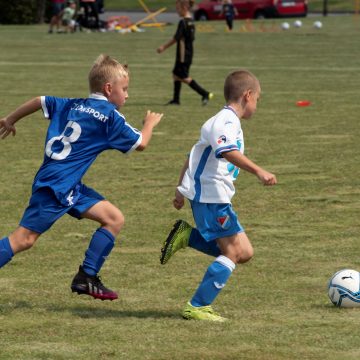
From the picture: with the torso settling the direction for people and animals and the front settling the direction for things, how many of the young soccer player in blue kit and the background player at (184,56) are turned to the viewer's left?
1

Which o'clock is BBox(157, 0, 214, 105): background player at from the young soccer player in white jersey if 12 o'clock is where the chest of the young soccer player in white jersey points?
The background player is roughly at 9 o'clock from the young soccer player in white jersey.

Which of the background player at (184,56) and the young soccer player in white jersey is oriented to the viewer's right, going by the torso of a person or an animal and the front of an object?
the young soccer player in white jersey

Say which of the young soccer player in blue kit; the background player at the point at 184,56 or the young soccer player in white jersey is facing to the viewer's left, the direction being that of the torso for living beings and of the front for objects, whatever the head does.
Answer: the background player

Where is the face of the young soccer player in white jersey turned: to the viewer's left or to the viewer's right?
to the viewer's right

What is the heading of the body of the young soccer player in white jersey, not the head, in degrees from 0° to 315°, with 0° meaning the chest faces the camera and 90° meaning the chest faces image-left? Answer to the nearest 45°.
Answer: approximately 270°

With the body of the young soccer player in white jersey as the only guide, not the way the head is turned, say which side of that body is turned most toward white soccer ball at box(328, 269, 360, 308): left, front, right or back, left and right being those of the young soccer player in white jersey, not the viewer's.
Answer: front

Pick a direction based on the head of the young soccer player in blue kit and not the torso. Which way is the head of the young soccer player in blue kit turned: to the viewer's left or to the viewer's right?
to the viewer's right

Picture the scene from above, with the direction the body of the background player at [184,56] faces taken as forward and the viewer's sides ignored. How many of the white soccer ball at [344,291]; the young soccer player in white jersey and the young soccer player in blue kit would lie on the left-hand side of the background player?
3

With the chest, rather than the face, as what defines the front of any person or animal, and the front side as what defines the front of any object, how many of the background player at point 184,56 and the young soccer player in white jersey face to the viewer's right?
1

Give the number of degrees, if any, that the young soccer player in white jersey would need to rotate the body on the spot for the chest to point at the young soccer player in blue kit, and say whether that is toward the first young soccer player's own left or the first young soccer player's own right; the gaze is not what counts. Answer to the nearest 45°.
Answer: approximately 180°

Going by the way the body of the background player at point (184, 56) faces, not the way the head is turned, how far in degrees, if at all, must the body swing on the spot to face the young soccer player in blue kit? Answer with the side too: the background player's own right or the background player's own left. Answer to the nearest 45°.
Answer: approximately 90° to the background player's own left

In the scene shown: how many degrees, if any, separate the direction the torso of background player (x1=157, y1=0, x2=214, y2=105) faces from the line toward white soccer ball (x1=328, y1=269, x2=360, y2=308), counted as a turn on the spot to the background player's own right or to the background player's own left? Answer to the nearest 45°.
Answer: approximately 90° to the background player's own left

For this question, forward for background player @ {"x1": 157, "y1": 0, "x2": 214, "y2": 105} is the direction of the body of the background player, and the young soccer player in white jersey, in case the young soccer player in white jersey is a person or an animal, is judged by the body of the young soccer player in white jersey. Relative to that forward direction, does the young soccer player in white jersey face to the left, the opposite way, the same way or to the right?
the opposite way

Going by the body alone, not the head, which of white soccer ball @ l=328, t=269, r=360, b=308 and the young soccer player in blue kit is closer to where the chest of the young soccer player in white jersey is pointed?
the white soccer ball

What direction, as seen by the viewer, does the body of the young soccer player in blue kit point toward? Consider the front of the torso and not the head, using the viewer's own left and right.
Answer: facing away from the viewer and to the right of the viewer

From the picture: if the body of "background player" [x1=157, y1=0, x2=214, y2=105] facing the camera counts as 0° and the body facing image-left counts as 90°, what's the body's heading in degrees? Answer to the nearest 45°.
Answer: approximately 90°

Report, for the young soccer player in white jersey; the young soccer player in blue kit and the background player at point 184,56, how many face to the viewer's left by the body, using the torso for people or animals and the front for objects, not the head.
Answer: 1
